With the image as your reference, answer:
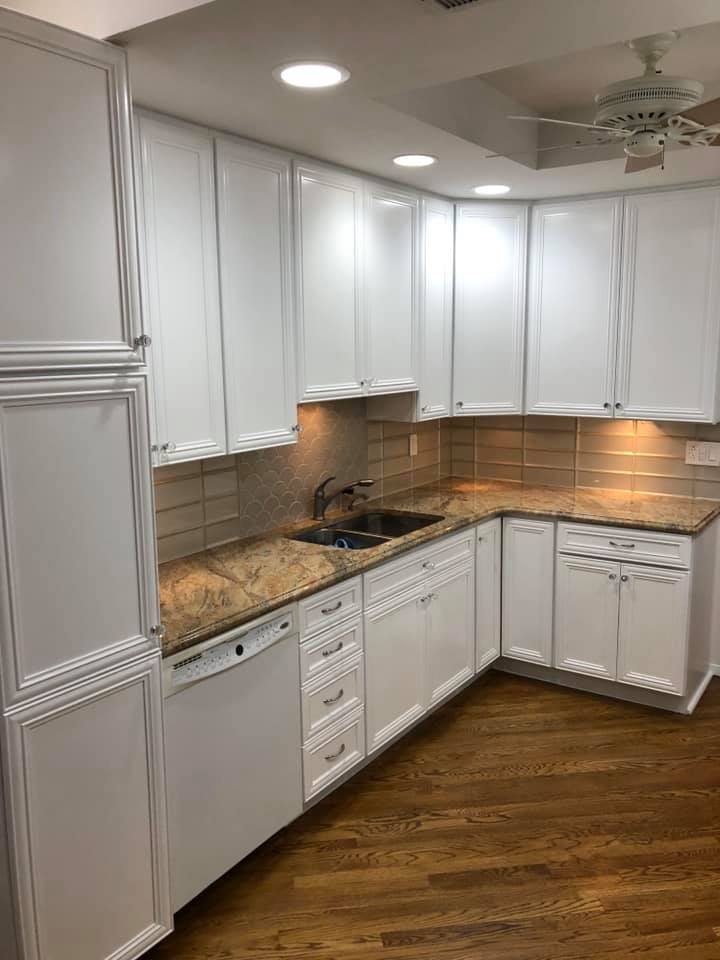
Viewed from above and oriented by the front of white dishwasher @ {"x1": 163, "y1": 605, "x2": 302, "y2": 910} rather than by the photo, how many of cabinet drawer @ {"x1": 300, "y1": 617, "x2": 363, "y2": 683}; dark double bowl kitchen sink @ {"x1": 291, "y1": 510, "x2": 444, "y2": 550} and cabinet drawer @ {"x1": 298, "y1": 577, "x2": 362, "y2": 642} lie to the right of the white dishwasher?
0

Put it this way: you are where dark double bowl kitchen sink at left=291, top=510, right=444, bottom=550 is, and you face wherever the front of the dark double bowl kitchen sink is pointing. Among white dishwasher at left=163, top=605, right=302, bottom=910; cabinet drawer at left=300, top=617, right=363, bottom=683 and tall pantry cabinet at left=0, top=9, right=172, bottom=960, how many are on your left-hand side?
0

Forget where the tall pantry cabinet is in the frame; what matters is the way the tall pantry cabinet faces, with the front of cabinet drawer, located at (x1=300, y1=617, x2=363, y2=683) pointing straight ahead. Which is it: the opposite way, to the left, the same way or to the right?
the same way

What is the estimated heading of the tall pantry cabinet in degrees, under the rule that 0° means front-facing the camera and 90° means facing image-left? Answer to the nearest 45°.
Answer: approximately 315°

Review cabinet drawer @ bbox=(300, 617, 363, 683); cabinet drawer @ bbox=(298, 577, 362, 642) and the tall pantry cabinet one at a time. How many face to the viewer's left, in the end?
0

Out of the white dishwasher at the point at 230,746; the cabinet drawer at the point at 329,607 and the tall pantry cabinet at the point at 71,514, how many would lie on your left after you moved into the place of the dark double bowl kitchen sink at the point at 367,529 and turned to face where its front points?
0

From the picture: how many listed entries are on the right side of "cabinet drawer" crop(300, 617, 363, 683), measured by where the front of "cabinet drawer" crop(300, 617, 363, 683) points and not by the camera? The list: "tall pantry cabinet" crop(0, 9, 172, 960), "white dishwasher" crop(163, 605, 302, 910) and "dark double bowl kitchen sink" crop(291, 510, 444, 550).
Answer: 2

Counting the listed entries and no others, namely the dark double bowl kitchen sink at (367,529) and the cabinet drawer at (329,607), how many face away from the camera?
0

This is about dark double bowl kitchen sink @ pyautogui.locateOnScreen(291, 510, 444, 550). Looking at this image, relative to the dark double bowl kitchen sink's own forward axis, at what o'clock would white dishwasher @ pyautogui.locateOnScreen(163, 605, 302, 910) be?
The white dishwasher is roughly at 2 o'clock from the dark double bowl kitchen sink.

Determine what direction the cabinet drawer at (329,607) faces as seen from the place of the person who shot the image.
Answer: facing the viewer and to the right of the viewer

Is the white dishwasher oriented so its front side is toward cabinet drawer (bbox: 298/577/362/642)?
no

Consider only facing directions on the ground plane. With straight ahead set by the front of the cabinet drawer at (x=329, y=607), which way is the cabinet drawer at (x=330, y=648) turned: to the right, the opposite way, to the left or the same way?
the same way

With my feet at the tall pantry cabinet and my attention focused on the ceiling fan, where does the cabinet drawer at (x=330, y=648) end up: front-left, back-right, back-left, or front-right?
front-left

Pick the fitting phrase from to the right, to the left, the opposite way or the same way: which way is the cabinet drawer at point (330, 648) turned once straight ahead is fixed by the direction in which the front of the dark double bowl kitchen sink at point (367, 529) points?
the same way

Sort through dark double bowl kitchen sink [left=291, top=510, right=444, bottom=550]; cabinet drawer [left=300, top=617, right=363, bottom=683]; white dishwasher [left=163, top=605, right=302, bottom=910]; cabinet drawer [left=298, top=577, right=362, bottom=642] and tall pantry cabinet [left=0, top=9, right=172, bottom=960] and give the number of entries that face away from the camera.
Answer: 0

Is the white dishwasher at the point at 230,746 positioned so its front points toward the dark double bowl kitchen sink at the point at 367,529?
no

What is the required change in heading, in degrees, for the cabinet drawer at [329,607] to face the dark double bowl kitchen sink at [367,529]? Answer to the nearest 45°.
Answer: approximately 135° to its left

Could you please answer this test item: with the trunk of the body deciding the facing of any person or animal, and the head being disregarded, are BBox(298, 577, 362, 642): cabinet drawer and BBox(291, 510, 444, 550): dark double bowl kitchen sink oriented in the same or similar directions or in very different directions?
same or similar directions

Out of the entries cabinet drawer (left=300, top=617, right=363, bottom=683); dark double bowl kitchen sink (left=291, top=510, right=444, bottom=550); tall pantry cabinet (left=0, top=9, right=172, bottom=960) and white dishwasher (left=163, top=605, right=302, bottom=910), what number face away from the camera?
0
